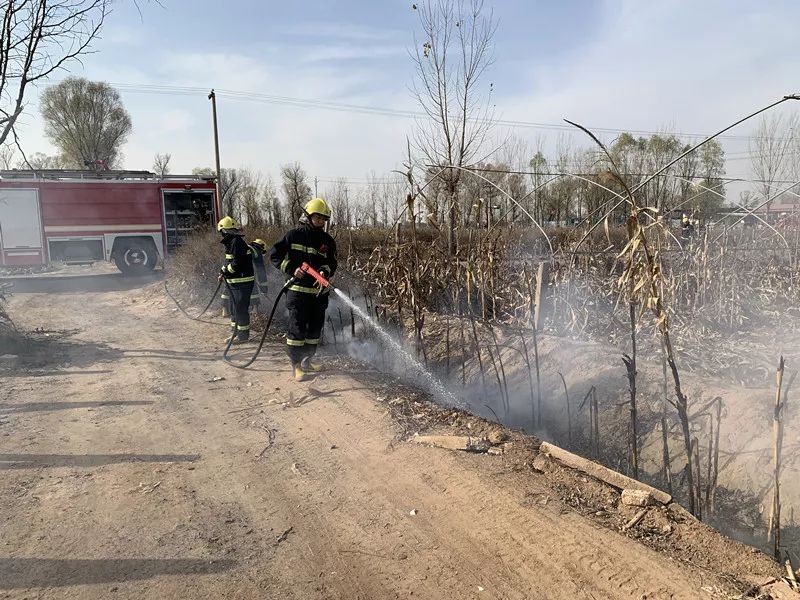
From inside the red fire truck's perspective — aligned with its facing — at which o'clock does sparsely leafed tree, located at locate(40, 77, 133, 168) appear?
The sparsely leafed tree is roughly at 3 o'clock from the red fire truck.

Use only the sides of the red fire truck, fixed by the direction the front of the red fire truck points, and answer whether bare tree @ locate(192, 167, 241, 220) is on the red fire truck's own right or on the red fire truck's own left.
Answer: on the red fire truck's own right

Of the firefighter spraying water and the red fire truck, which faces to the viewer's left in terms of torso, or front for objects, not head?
the red fire truck

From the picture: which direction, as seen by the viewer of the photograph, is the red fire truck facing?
facing to the left of the viewer
